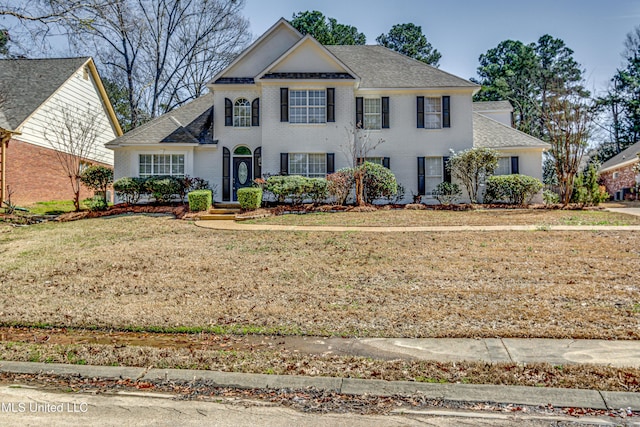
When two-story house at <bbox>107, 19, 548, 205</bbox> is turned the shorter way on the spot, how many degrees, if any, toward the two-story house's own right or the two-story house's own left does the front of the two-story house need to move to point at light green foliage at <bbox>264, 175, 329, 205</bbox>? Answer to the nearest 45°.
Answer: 0° — it already faces it

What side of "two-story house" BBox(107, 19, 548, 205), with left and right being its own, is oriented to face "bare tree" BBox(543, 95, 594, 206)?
left

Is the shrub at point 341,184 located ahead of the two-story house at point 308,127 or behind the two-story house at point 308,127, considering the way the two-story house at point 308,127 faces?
ahead

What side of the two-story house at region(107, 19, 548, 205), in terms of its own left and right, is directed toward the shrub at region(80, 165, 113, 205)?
right

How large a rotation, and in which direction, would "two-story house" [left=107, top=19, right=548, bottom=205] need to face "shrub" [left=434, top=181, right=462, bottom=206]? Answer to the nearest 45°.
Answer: approximately 90° to its left

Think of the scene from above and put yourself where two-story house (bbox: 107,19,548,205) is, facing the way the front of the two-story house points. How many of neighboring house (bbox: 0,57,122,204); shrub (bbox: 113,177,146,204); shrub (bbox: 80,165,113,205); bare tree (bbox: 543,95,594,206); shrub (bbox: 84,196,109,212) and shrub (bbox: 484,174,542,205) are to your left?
2

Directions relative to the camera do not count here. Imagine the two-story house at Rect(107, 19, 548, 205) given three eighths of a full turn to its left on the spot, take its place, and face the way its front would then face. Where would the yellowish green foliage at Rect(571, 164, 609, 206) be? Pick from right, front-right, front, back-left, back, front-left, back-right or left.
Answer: front-right

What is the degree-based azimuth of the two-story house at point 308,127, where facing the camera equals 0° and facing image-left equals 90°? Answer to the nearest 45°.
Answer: approximately 0°

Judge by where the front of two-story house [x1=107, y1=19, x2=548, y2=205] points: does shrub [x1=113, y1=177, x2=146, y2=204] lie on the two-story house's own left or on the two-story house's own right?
on the two-story house's own right

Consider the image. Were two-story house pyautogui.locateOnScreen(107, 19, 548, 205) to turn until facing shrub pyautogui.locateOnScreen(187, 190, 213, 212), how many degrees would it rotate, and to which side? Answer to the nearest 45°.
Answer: approximately 45° to its right
